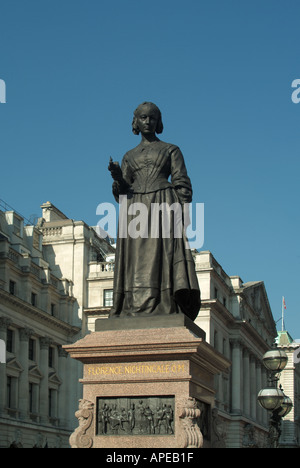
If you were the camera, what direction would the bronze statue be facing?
facing the viewer
